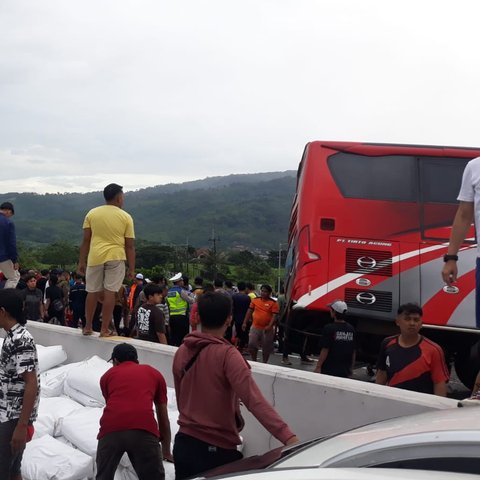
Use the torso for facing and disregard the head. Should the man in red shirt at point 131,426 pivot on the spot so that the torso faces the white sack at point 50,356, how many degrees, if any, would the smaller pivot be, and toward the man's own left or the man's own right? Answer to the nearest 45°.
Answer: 0° — they already face it

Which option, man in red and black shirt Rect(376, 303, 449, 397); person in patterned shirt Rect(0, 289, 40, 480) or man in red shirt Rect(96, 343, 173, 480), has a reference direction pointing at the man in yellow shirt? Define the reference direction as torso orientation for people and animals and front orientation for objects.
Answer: man in red shirt Rect(96, 343, 173, 480)

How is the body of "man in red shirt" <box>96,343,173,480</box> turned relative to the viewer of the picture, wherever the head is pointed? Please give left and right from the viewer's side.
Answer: facing away from the viewer

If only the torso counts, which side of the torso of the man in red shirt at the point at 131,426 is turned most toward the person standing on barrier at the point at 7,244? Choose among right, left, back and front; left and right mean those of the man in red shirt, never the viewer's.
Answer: front

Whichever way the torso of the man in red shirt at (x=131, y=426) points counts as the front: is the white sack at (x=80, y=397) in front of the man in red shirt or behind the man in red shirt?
in front

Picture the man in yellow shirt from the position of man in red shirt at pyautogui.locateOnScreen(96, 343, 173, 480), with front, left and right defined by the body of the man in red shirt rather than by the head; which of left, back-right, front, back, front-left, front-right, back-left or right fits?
front

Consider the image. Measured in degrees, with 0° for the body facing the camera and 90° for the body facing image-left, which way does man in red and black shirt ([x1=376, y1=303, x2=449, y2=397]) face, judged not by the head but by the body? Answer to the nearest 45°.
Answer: approximately 0°
